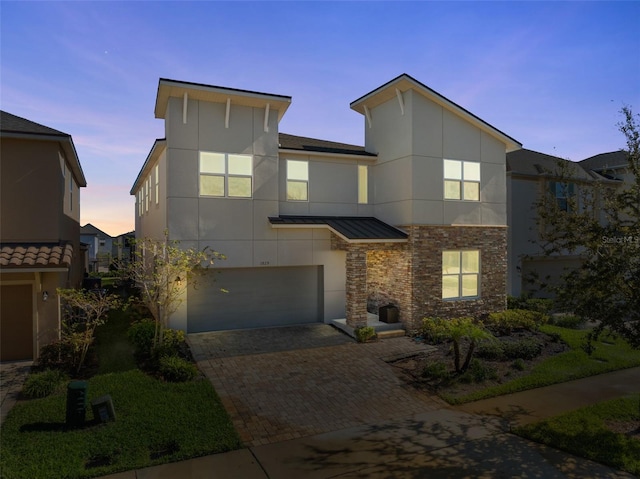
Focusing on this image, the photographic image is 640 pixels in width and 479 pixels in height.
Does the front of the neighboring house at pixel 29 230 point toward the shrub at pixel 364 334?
no

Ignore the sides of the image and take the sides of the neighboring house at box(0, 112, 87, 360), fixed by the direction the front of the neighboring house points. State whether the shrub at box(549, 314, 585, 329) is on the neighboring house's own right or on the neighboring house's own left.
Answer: on the neighboring house's own left

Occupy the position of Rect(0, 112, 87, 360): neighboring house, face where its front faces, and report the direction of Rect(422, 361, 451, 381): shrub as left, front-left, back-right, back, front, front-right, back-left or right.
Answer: front-left

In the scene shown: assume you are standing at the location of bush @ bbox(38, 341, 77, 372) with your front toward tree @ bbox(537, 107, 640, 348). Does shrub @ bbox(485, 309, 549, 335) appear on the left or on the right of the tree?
left

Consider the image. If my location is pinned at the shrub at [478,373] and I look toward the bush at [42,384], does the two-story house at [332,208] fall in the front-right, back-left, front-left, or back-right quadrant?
front-right

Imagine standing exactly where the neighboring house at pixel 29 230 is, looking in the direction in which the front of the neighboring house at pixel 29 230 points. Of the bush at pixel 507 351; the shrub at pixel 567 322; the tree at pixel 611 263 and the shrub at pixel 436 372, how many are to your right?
0

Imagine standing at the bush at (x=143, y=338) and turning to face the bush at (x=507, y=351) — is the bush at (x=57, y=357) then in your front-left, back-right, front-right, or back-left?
back-right

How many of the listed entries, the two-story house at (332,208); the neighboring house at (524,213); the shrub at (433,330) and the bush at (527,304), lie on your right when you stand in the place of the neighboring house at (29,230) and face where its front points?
0

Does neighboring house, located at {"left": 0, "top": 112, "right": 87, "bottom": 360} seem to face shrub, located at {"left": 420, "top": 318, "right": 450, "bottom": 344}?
no

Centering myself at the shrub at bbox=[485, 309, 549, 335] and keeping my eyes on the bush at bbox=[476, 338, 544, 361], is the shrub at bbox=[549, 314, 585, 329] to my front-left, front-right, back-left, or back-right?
back-left

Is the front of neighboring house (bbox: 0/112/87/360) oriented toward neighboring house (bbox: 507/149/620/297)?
no

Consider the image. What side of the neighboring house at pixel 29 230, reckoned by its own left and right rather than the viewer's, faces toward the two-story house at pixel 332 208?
left

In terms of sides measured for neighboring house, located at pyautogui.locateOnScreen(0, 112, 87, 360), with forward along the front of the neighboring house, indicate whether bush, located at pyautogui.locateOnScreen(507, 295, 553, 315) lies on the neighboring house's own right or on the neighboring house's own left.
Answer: on the neighboring house's own left

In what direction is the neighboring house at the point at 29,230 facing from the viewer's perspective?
toward the camera

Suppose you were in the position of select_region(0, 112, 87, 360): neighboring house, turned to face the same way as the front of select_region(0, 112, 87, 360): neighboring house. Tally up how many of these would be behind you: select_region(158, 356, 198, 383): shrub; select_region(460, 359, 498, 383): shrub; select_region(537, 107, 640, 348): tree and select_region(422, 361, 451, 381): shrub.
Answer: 0
